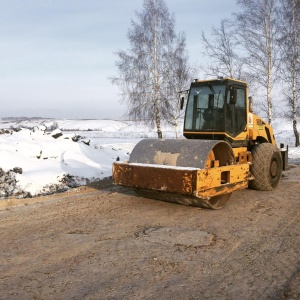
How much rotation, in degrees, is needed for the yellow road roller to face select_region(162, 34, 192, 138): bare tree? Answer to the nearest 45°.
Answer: approximately 135° to its right

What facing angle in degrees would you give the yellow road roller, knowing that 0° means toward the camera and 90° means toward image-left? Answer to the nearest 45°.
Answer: approximately 45°

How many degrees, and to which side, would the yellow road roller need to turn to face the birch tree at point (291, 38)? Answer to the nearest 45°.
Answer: approximately 135° to its right
